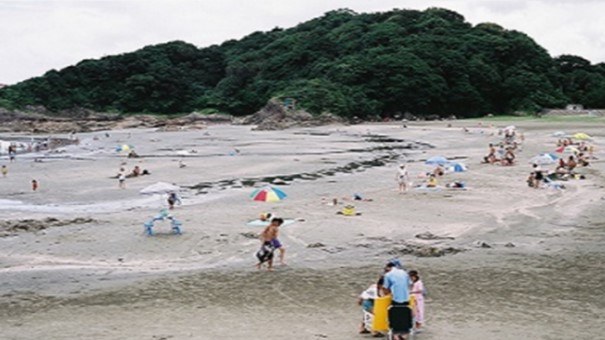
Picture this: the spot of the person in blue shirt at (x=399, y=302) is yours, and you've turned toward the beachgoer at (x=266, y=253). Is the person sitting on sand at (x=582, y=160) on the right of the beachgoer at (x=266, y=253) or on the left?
right

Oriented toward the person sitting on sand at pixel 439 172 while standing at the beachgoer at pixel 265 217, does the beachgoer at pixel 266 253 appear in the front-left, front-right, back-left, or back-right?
back-right

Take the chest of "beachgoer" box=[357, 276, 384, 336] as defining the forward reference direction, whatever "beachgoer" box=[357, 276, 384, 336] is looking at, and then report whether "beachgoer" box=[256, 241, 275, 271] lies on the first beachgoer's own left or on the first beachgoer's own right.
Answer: on the first beachgoer's own left

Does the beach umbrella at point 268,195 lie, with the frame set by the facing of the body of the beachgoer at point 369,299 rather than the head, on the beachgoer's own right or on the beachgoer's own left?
on the beachgoer's own left

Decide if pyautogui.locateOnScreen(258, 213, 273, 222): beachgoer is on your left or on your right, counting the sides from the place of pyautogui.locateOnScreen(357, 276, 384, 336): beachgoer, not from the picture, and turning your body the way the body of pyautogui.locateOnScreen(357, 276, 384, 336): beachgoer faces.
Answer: on your left

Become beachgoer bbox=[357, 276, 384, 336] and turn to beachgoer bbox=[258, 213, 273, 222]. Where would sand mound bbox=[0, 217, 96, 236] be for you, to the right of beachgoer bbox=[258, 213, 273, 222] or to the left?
left

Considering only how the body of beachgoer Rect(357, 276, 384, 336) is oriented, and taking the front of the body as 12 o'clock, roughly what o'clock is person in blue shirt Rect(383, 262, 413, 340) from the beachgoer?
The person in blue shirt is roughly at 2 o'clock from the beachgoer.
